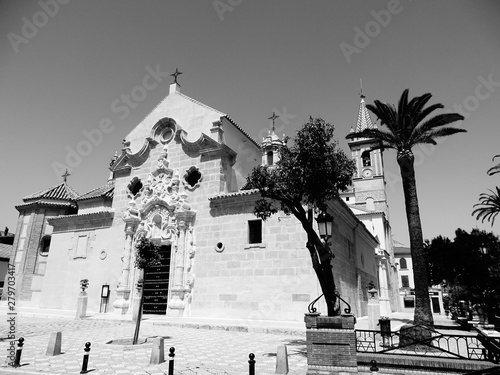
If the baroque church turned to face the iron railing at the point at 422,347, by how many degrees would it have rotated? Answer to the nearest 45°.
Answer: approximately 90° to its left

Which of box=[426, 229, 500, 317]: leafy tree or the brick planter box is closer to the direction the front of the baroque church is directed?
the brick planter box

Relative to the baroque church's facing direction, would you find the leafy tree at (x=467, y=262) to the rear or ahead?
to the rear

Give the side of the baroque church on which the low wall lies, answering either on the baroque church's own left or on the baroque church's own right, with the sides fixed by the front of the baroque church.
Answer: on the baroque church's own left

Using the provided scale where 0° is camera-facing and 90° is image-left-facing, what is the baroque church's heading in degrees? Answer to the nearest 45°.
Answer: approximately 45°

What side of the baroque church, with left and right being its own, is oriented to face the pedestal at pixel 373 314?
left

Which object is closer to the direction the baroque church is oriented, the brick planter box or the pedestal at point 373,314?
the brick planter box

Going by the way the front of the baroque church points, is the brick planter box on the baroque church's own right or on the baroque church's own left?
on the baroque church's own left
